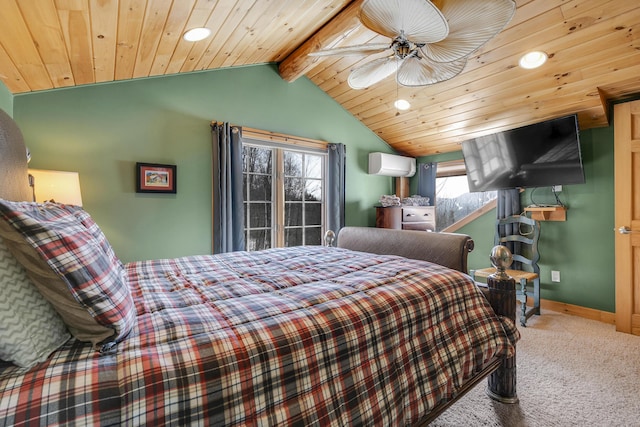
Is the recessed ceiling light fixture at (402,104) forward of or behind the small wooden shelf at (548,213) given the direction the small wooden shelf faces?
forward

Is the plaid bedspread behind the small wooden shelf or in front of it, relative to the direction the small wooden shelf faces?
in front

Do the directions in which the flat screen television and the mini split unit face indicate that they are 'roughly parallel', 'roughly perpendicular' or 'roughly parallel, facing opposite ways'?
roughly perpendicular

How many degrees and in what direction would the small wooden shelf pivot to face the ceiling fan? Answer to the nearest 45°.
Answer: approximately 45° to its left

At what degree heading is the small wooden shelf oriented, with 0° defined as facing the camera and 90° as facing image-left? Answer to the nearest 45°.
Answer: approximately 45°

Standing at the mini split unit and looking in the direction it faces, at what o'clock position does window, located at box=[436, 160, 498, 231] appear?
The window is roughly at 10 o'clock from the mini split unit.

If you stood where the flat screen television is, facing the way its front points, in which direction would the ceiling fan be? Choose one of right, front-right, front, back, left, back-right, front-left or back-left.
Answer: front-left

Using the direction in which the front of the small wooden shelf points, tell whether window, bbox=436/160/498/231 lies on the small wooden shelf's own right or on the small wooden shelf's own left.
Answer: on the small wooden shelf's own right

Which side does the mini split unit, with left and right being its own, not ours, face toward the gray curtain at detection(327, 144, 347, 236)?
right

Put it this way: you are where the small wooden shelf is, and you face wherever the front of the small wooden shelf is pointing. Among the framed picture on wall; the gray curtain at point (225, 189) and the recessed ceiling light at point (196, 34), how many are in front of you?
3

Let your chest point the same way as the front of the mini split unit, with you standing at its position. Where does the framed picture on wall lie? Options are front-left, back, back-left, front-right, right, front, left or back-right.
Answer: right

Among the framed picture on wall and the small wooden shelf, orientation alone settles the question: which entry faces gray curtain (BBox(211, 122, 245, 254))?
the small wooden shelf

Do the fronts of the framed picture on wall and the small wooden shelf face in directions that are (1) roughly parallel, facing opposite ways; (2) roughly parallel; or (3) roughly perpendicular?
roughly perpendicular
